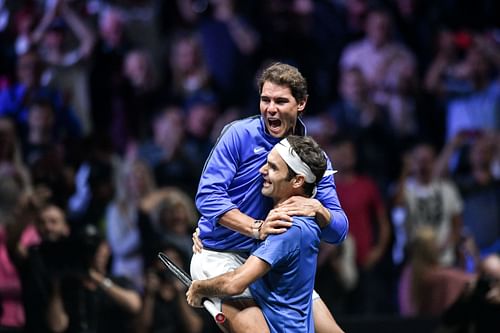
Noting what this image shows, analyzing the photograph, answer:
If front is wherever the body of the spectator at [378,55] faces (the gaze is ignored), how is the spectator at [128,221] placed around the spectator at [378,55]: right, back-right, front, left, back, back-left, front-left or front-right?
front-right

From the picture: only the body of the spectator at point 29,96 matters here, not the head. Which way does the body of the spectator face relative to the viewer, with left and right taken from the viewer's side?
facing the viewer

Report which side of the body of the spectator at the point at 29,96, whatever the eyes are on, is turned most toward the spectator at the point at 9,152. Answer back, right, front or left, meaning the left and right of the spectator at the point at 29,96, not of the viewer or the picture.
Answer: front

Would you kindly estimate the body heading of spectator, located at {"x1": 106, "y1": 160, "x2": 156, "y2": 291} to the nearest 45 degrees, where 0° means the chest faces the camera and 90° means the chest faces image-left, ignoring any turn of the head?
approximately 315°

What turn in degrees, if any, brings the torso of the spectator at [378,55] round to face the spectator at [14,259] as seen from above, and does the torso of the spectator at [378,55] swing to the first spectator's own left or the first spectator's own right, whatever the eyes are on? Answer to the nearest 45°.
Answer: approximately 45° to the first spectator's own right

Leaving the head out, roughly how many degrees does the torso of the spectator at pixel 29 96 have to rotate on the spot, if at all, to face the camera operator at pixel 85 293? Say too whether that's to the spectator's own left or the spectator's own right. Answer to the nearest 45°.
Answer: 0° — they already face them
